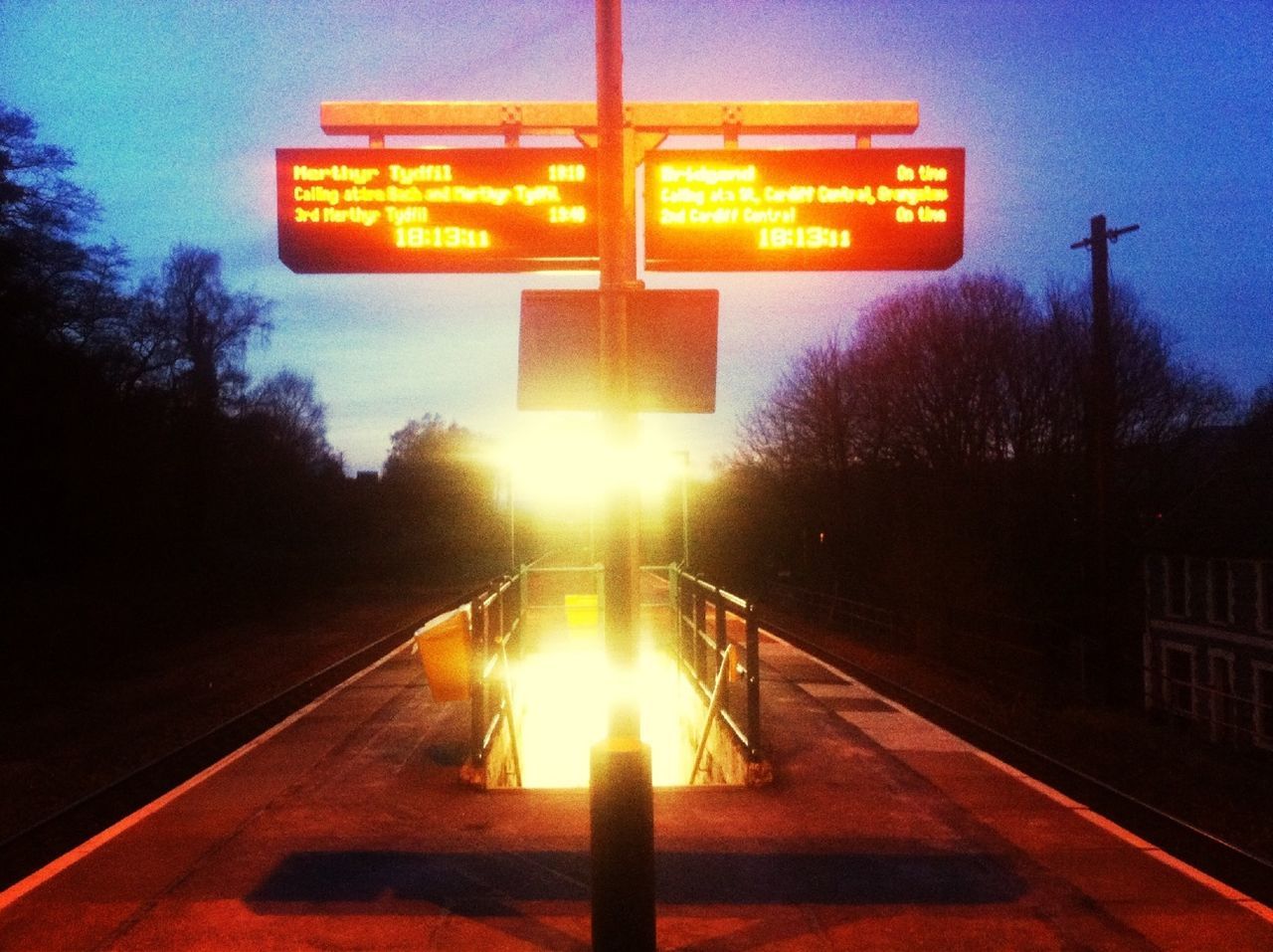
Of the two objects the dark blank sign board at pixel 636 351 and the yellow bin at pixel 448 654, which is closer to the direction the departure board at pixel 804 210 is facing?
the dark blank sign board

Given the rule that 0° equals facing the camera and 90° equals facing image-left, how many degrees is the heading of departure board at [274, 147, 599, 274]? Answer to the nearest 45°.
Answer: approximately 0°

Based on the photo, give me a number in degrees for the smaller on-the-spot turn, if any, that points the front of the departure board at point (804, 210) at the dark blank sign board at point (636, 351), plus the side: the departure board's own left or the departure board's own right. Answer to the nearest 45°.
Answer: approximately 45° to the departure board's own right

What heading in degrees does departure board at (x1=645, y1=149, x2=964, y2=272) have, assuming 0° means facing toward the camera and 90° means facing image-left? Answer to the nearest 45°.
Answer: approximately 0°

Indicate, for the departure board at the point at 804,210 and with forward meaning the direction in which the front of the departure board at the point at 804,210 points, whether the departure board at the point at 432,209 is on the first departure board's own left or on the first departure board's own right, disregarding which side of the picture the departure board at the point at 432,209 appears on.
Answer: on the first departure board's own right

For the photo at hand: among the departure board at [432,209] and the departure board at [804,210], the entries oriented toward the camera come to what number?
2

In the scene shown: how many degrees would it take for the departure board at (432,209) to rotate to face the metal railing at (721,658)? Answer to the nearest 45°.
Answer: approximately 135° to its left

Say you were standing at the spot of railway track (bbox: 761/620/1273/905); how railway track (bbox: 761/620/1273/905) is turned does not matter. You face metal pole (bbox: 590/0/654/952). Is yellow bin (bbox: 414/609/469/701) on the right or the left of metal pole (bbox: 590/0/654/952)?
right

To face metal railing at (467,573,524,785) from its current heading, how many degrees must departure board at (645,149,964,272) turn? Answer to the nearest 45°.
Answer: approximately 135° to its right

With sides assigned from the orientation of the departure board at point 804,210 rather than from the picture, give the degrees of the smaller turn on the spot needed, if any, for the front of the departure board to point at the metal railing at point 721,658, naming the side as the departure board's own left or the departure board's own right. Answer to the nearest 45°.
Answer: approximately 180°

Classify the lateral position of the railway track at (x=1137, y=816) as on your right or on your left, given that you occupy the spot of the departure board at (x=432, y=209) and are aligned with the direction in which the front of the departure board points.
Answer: on your left
